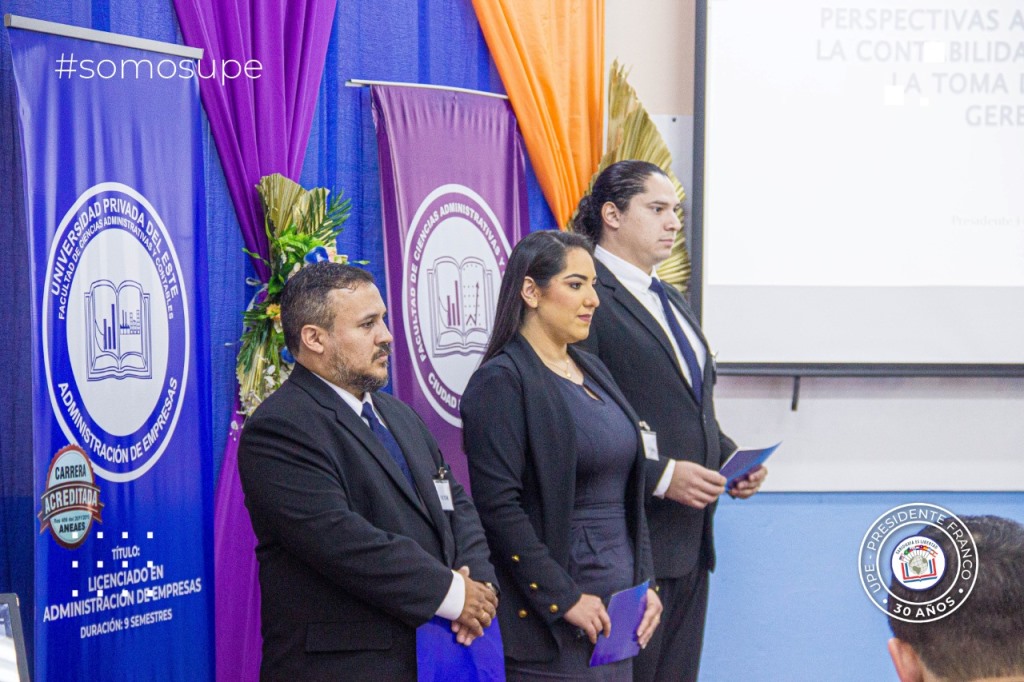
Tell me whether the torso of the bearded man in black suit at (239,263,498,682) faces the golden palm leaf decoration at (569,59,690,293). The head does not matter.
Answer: no

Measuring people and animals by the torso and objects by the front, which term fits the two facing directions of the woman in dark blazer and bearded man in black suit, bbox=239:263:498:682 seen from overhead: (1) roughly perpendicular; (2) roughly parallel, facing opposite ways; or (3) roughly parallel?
roughly parallel

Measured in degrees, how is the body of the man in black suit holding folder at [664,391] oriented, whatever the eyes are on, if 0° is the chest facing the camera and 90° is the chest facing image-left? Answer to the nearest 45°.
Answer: approximately 315°

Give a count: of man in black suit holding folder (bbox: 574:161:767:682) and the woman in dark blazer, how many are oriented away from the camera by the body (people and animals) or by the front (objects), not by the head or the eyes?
0

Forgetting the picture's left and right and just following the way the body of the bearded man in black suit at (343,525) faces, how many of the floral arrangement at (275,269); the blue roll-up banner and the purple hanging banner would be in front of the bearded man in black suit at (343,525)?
0

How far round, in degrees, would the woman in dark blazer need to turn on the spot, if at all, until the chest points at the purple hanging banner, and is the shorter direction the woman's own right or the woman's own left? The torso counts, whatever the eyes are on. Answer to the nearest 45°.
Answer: approximately 135° to the woman's own left

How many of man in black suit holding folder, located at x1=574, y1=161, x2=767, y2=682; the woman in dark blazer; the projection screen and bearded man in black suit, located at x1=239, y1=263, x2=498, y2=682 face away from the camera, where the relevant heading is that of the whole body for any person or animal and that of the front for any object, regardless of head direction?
0

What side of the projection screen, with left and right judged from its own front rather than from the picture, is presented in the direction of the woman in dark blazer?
front

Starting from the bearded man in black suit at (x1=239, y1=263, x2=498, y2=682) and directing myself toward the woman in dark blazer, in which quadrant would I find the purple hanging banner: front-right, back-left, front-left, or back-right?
front-left

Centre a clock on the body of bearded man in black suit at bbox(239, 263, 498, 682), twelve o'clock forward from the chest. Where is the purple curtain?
The purple curtain is roughly at 7 o'clock from the bearded man in black suit.

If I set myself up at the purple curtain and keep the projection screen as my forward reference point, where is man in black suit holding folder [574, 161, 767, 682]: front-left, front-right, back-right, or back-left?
front-right

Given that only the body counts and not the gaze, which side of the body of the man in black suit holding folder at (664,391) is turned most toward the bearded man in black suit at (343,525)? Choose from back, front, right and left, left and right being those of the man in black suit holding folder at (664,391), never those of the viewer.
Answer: right

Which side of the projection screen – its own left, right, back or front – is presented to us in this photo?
front

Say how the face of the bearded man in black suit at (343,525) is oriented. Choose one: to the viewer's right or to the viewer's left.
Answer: to the viewer's right

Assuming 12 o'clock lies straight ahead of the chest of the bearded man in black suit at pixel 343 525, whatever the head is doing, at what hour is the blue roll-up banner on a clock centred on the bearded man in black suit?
The blue roll-up banner is roughly at 6 o'clock from the bearded man in black suit.

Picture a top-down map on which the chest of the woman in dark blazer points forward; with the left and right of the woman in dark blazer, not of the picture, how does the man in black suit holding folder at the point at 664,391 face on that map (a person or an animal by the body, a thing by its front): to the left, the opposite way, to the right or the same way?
the same way

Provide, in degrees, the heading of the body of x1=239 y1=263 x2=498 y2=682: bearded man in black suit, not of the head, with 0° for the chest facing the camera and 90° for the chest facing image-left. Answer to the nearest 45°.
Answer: approximately 315°

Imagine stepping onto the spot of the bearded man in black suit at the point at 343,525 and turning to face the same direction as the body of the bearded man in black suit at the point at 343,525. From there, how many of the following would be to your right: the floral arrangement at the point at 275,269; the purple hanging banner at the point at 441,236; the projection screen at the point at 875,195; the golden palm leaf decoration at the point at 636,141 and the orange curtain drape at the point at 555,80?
0
